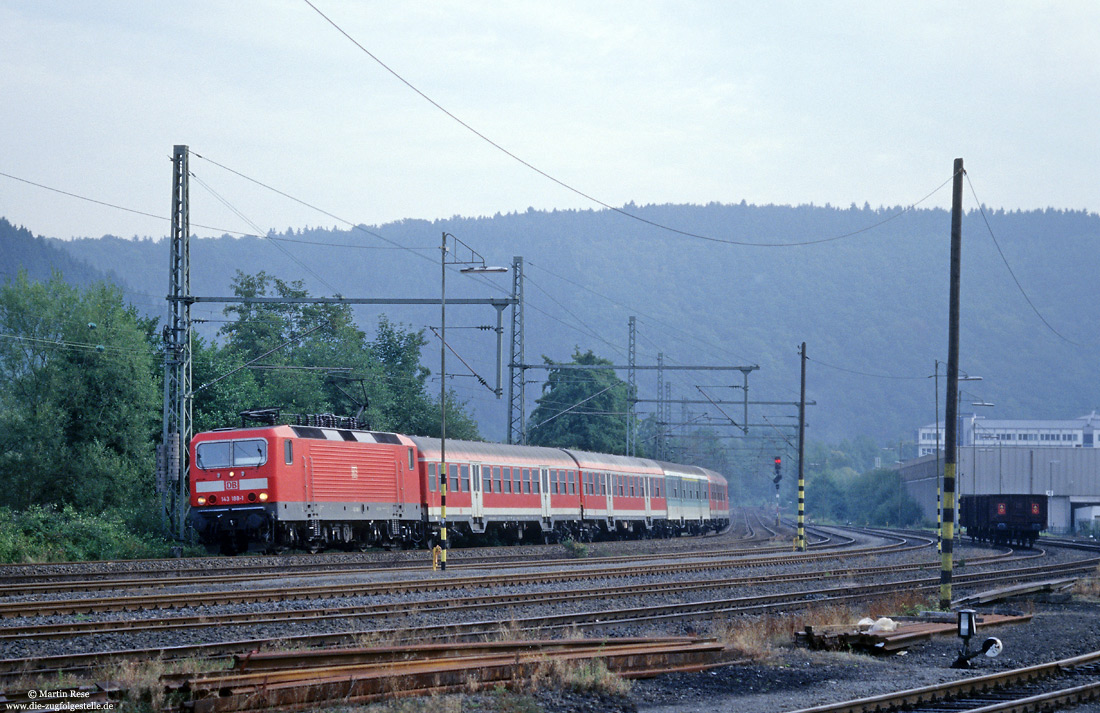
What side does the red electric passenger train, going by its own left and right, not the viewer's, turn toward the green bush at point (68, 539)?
front

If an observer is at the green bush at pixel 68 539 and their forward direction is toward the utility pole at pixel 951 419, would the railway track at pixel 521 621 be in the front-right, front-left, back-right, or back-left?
front-right

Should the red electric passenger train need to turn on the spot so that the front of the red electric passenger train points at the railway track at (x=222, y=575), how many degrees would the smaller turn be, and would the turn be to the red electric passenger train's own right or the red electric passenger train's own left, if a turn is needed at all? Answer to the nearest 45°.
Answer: approximately 45° to the red electric passenger train's own left

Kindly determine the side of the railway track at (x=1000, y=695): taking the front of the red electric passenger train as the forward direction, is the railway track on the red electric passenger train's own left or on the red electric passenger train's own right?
on the red electric passenger train's own left

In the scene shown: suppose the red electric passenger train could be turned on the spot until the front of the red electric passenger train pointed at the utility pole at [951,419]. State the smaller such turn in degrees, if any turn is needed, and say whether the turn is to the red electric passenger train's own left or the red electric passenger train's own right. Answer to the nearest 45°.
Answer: approximately 90° to the red electric passenger train's own left

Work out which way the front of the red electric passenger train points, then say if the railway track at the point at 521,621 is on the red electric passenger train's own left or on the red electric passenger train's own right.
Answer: on the red electric passenger train's own left

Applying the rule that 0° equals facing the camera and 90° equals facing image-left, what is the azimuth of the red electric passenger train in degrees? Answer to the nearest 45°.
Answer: approximately 45°

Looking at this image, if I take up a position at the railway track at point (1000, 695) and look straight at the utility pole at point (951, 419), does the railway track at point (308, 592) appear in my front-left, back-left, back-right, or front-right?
front-left
